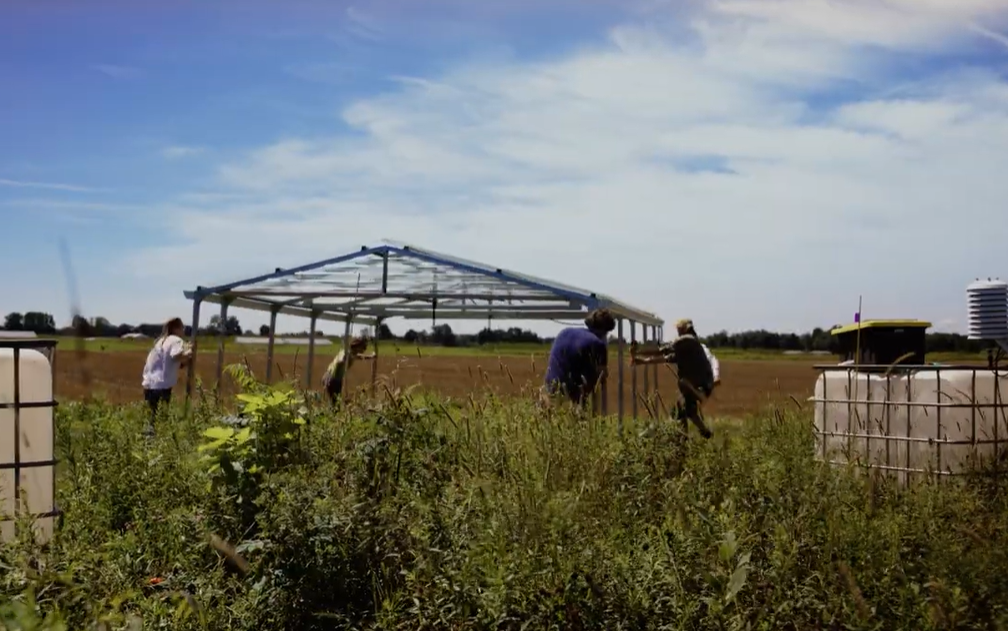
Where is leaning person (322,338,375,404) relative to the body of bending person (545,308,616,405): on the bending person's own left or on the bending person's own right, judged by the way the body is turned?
on the bending person's own left

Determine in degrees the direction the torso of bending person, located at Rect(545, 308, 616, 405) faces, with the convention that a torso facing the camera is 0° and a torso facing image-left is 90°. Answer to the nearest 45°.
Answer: approximately 225°

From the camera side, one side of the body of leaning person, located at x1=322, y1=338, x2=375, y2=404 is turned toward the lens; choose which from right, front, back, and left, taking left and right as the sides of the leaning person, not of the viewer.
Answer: right

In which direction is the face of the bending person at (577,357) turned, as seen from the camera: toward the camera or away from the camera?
away from the camera

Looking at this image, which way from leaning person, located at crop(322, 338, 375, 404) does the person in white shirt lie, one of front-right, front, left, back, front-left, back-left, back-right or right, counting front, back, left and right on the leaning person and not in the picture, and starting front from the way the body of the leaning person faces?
back

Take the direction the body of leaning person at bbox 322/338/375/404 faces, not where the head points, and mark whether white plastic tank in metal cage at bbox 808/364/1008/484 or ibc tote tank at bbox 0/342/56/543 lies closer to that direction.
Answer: the white plastic tank in metal cage

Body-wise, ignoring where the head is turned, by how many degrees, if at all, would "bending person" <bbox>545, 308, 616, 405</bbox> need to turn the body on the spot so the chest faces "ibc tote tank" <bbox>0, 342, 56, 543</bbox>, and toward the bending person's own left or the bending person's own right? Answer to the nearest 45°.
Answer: approximately 180°

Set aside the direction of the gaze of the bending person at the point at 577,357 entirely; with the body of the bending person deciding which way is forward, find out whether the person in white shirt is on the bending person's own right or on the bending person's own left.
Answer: on the bending person's own left
